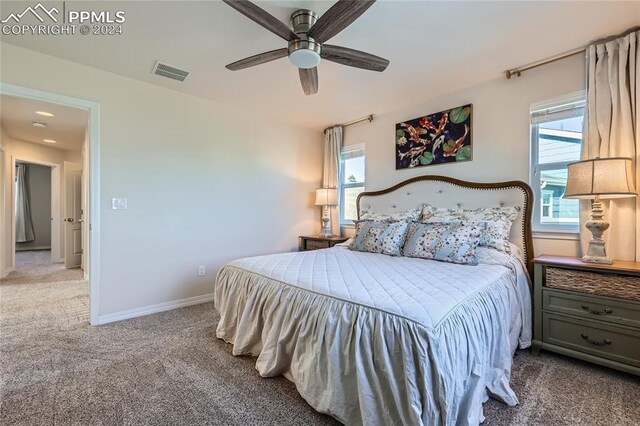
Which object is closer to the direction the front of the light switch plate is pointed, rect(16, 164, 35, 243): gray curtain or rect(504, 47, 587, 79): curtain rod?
the curtain rod

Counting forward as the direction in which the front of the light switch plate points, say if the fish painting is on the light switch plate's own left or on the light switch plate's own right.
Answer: on the light switch plate's own left

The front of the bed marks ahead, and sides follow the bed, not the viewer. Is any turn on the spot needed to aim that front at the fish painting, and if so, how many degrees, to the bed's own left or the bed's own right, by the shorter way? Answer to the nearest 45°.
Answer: approximately 135° to the bed's own right

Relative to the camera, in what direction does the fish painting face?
facing the viewer and to the left of the viewer

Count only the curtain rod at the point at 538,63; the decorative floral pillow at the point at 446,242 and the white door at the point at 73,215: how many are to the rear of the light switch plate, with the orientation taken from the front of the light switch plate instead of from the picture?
1

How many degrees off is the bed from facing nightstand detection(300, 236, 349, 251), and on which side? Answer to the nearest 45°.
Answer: approximately 135° to its right

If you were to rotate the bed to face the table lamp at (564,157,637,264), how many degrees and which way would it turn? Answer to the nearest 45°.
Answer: approximately 180°

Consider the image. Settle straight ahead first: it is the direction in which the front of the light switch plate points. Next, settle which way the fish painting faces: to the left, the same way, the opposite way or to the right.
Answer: to the right

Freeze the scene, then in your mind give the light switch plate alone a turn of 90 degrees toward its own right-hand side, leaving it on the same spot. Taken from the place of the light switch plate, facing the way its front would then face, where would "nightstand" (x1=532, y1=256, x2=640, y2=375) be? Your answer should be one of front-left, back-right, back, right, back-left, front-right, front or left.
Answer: back-left

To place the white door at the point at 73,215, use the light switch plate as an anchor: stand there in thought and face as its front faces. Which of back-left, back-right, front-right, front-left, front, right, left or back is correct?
back

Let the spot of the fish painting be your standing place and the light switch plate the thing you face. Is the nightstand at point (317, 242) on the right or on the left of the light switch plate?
right

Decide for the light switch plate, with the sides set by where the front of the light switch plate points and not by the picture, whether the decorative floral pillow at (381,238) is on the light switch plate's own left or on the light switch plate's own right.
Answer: on the light switch plate's own left
